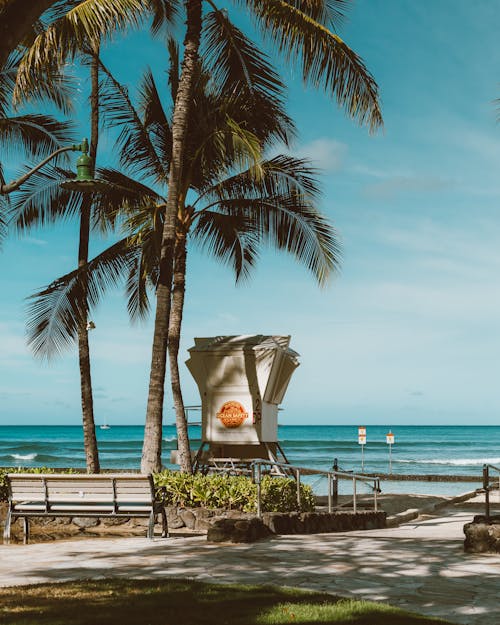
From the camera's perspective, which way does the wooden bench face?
away from the camera

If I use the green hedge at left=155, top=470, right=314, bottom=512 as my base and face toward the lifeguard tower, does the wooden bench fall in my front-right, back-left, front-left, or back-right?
back-left

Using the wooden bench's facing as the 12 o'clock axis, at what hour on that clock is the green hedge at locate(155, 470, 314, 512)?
The green hedge is roughly at 2 o'clock from the wooden bench.

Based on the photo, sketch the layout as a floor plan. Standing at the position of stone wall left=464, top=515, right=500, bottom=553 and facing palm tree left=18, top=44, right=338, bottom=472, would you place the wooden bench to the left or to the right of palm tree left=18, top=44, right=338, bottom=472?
left

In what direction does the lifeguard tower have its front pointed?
away from the camera

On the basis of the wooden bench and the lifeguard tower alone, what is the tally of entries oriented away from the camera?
2
